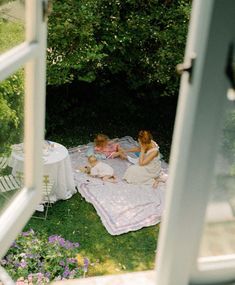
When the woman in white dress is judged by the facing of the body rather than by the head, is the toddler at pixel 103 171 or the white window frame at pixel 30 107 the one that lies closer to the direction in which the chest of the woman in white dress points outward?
the toddler

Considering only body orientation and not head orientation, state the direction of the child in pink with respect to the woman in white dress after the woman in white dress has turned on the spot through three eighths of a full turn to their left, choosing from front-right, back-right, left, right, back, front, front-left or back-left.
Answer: back

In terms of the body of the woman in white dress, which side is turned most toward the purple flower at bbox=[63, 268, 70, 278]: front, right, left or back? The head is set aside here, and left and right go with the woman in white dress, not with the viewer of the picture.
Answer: left

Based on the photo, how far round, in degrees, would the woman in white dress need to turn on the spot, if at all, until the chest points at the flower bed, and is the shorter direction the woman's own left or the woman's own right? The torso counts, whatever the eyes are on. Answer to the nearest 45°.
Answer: approximately 90° to the woman's own left

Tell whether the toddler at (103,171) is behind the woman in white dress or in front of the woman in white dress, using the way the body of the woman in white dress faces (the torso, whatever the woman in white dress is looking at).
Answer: in front

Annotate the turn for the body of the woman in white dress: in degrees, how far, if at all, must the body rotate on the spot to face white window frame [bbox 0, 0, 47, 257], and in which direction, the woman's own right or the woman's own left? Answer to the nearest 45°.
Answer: approximately 90° to the woman's own left

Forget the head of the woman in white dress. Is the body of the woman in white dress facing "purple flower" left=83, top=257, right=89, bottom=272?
no

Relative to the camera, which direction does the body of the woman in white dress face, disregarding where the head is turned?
to the viewer's left

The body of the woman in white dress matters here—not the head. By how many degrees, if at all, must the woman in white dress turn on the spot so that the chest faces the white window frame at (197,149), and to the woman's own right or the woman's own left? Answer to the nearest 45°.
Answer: approximately 90° to the woman's own left

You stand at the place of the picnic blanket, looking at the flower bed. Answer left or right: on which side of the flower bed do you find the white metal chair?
right

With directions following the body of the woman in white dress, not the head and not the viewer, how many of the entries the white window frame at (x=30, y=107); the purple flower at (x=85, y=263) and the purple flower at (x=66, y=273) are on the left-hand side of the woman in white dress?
3

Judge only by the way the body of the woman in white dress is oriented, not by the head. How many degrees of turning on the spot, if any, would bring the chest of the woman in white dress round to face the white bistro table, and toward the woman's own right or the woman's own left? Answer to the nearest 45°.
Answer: approximately 45° to the woman's own left
